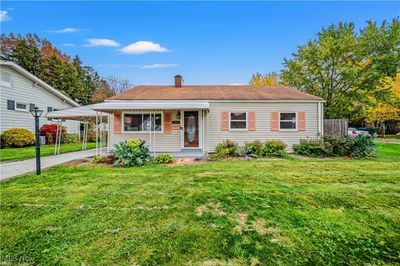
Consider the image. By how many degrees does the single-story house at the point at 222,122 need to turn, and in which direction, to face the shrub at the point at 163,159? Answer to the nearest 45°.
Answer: approximately 45° to its right

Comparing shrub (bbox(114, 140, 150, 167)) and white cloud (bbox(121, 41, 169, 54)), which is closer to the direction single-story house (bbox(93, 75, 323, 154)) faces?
the shrub

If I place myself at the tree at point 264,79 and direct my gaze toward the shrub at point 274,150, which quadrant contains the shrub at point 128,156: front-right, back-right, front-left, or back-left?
front-right

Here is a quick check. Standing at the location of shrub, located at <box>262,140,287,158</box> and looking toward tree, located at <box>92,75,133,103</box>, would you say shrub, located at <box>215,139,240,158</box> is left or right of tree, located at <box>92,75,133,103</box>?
left

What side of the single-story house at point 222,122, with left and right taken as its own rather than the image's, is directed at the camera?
front

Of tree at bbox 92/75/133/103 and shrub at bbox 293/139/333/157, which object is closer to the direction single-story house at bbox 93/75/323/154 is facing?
the shrub

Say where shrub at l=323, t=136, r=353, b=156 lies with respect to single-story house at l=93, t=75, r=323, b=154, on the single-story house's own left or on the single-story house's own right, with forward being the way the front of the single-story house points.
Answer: on the single-story house's own left

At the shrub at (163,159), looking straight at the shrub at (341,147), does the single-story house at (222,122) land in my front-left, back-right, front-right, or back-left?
front-left

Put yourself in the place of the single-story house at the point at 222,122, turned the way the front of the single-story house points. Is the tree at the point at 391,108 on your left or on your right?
on your left

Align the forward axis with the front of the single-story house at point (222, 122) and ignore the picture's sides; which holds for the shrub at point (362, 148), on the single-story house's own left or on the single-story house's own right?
on the single-story house's own left

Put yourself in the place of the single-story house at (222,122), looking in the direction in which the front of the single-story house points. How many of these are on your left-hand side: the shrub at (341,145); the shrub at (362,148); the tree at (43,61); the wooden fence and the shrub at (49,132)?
3

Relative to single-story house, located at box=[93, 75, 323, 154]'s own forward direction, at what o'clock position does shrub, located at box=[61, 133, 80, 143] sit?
The shrub is roughly at 4 o'clock from the single-story house.

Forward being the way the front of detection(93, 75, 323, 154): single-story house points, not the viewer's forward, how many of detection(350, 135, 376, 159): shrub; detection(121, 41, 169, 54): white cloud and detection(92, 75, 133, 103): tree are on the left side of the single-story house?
1

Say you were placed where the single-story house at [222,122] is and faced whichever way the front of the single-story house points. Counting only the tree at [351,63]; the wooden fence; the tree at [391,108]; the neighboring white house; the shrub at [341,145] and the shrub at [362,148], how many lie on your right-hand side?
1

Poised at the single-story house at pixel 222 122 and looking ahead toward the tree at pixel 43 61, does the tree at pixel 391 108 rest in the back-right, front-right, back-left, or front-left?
back-right

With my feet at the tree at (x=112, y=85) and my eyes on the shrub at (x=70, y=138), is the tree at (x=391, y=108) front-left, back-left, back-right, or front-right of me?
front-left

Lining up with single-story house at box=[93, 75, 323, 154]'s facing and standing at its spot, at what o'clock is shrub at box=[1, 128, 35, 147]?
The shrub is roughly at 3 o'clock from the single-story house.

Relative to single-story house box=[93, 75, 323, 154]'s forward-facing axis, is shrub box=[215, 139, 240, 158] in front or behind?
in front
